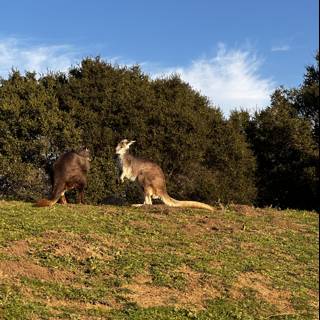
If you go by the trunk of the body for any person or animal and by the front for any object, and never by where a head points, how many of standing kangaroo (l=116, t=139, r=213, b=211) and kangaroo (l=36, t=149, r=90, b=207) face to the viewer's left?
1

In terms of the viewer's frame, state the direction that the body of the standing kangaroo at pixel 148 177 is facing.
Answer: to the viewer's left

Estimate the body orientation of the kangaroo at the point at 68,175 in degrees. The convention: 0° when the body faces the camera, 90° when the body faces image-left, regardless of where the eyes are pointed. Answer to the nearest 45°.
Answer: approximately 225°

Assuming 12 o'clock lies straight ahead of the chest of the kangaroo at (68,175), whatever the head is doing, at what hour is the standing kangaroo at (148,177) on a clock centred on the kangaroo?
The standing kangaroo is roughly at 1 o'clock from the kangaroo.
